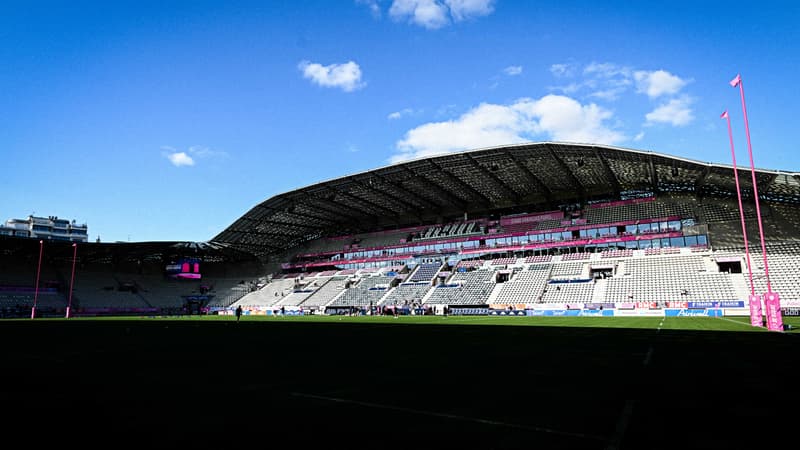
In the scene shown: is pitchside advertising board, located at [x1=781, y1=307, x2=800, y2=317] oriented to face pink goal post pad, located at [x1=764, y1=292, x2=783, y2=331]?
yes

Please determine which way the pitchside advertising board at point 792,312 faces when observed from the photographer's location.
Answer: facing the viewer

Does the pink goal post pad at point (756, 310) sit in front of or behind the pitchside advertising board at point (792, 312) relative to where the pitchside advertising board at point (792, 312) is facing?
in front
